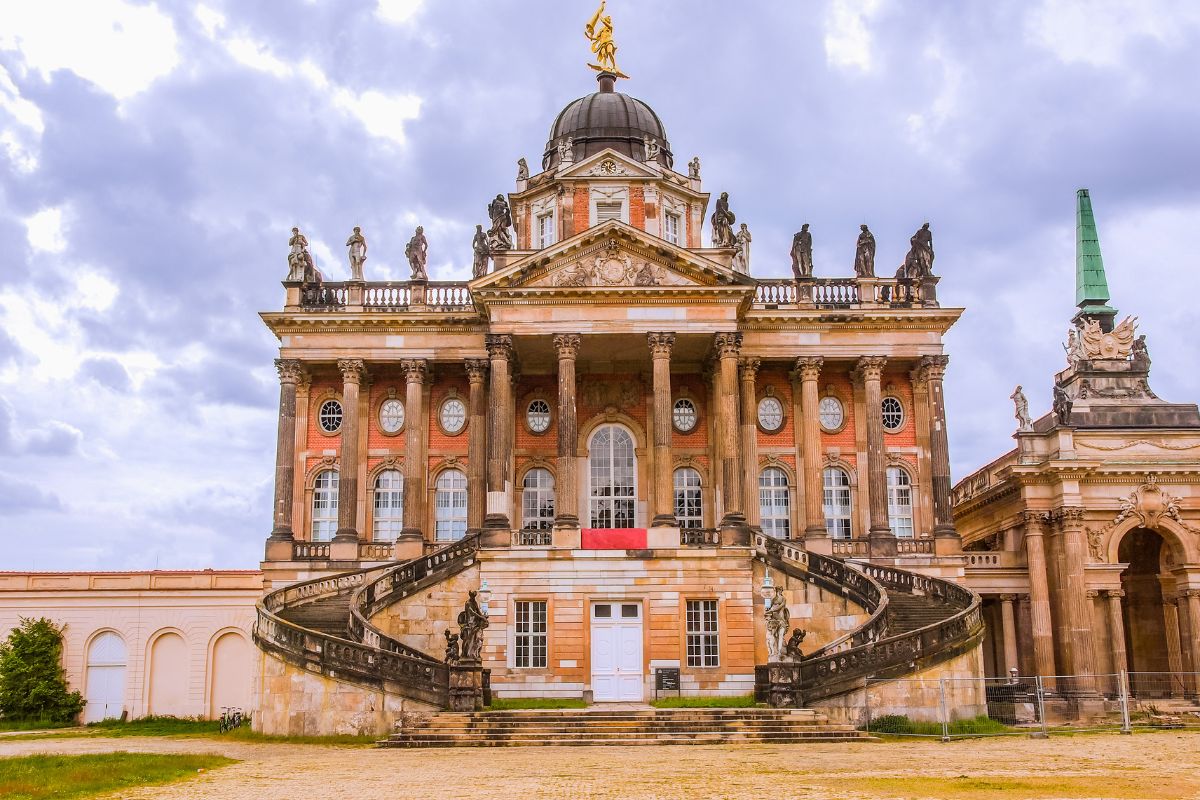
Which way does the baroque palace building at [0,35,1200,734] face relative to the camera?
toward the camera

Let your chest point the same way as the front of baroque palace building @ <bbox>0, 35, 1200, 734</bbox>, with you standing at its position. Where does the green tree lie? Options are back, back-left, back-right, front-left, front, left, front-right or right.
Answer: right
